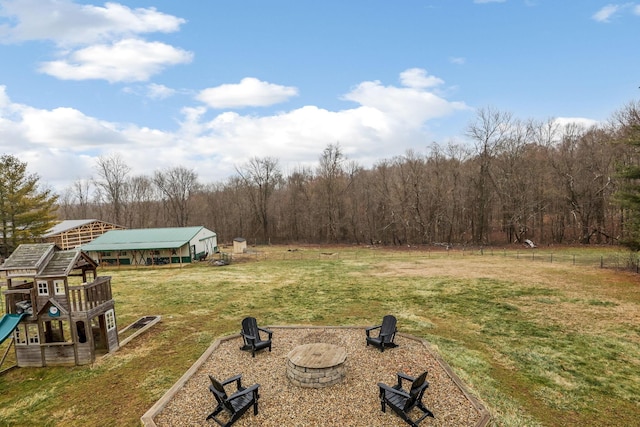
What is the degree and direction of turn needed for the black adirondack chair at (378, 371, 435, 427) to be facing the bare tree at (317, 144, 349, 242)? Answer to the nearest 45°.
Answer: approximately 45° to its right

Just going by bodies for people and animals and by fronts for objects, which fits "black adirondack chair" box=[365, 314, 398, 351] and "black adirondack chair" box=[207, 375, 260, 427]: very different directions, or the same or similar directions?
very different directions

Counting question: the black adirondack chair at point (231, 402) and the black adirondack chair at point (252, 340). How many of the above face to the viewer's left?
0

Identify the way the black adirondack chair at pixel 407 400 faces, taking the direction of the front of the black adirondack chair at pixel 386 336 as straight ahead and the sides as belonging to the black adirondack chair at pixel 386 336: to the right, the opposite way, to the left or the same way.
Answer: to the right

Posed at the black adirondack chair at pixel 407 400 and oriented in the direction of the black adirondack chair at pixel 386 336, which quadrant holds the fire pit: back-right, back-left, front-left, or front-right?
front-left

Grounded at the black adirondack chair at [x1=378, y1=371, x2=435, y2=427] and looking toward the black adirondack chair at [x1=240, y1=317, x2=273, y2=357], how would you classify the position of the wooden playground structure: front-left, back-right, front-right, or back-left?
front-left

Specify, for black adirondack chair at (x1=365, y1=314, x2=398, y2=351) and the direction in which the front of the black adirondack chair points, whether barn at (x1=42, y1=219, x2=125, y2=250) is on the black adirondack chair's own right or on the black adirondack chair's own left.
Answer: on the black adirondack chair's own right

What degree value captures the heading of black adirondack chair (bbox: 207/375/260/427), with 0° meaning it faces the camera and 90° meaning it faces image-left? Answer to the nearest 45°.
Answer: approximately 225°

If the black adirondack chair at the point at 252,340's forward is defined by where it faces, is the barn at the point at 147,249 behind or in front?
behind

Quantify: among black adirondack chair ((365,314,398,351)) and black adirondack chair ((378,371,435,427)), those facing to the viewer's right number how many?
0

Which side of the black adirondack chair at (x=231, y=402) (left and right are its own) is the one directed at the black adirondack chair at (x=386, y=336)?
front

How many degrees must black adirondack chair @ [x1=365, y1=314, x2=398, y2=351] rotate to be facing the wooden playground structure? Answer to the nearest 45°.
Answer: approximately 45° to its right

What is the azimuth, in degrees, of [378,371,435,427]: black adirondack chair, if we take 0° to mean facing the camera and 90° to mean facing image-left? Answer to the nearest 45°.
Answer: approximately 135°
